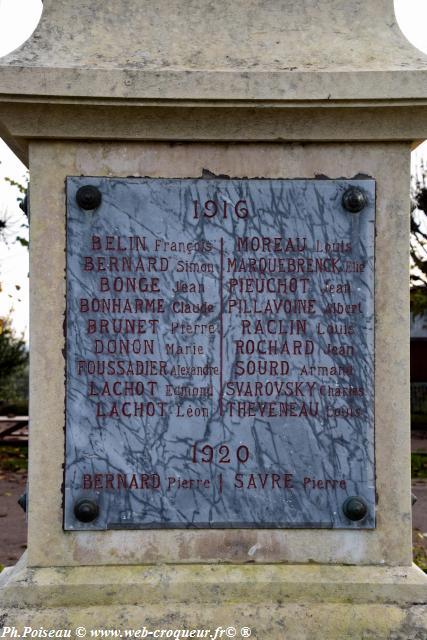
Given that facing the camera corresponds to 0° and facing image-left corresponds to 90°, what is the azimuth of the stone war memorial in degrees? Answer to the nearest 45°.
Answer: approximately 0°
